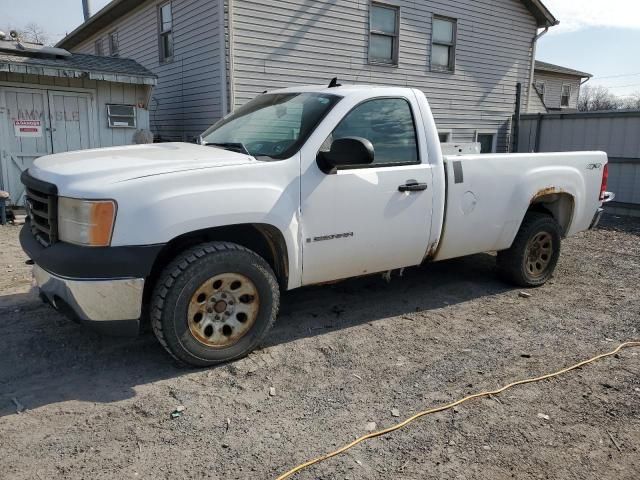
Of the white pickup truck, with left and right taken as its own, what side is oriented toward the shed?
right

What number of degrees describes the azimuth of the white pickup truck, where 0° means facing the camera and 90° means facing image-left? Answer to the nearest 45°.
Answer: approximately 45°
